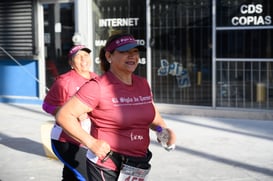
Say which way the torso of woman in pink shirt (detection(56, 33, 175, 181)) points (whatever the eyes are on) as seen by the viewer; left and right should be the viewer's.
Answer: facing the viewer and to the right of the viewer

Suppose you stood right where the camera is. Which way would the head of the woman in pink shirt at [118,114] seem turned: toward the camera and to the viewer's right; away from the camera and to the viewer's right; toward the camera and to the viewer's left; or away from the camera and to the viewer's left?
toward the camera and to the viewer's right

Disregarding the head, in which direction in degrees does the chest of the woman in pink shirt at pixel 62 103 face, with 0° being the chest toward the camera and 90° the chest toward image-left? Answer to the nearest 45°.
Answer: approximately 315°
